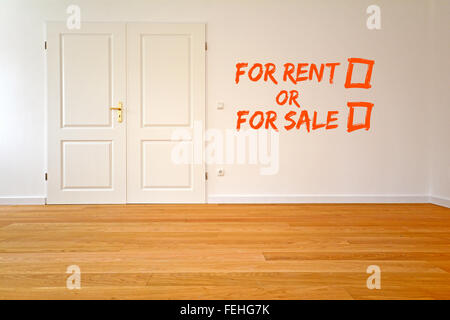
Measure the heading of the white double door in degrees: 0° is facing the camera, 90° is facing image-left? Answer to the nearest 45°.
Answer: approximately 0°
